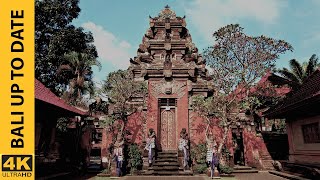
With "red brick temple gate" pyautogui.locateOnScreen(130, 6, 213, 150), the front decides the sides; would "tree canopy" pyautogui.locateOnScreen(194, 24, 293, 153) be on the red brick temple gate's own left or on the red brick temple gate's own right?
on the red brick temple gate's own left

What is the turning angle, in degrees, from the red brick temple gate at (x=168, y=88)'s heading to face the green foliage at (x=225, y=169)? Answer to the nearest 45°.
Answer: approximately 45° to its left

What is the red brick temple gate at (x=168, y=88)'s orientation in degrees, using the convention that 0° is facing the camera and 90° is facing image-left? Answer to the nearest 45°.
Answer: approximately 0°

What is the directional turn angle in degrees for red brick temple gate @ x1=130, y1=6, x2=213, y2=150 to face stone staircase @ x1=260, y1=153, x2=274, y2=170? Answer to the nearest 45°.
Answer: approximately 90° to its left
